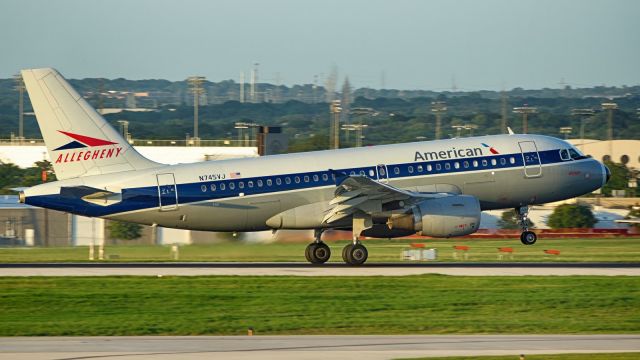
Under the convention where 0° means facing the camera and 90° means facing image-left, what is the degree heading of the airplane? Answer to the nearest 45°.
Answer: approximately 270°
